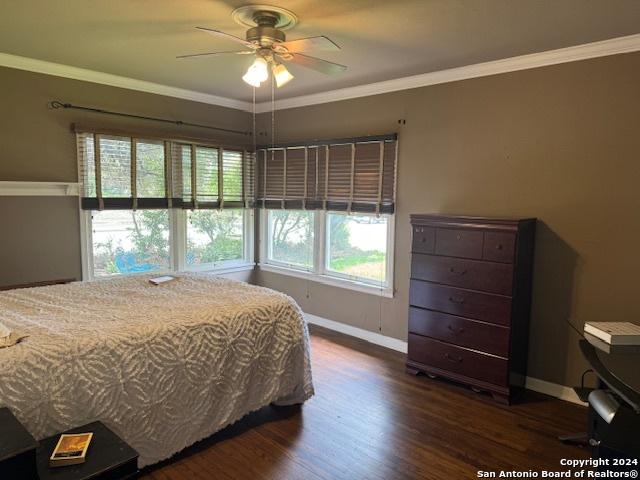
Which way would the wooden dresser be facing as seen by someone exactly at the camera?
facing the viewer and to the left of the viewer

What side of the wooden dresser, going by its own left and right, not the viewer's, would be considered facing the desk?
left

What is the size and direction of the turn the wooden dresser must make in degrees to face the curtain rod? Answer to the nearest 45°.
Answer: approximately 45° to its right

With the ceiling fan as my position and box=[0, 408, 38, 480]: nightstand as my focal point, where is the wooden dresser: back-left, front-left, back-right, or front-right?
back-left

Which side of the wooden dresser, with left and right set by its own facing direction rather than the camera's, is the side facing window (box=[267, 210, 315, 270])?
right

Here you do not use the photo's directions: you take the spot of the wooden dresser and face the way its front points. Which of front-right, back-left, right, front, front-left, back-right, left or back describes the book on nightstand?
front

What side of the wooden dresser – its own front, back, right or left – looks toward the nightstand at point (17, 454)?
front

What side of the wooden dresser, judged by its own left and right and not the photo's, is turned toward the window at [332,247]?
right

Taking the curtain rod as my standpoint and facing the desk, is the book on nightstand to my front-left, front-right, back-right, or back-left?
front-right

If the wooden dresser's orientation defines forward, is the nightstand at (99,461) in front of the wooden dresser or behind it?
in front

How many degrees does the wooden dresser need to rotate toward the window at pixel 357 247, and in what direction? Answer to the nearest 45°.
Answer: approximately 90° to its right

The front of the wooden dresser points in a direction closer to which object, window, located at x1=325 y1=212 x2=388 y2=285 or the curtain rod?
the curtain rod

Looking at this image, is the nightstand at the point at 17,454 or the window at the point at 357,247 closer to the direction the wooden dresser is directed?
the nightstand
